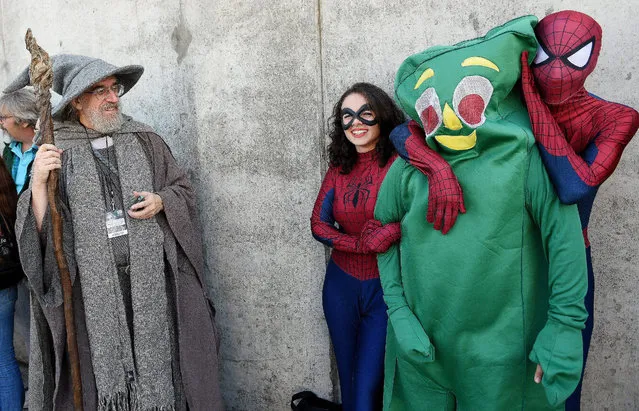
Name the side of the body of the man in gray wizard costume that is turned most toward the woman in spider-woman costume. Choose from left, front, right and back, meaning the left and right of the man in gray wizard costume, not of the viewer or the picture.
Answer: left

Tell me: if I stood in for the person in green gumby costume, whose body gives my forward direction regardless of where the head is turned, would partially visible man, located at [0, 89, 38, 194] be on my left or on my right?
on my right

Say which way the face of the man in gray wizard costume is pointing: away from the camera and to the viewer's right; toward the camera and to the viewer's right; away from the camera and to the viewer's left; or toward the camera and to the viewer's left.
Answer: toward the camera and to the viewer's right

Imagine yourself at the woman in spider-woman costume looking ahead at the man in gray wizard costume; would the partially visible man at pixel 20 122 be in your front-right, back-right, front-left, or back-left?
front-right

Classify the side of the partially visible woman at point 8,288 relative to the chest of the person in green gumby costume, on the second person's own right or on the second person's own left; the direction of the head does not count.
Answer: on the second person's own right

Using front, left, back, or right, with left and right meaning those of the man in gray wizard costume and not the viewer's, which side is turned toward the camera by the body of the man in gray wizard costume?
front

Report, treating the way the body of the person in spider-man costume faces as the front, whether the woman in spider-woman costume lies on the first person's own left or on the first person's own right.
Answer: on the first person's own right

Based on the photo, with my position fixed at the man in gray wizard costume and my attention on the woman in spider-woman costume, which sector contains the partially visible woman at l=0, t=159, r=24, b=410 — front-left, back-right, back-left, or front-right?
back-left

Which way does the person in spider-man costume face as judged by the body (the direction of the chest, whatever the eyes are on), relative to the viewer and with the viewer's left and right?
facing the viewer and to the left of the viewer

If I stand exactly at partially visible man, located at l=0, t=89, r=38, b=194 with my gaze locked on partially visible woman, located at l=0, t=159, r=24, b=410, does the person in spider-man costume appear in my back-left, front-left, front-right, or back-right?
front-left

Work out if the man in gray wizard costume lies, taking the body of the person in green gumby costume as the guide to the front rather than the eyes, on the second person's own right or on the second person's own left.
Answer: on the second person's own right

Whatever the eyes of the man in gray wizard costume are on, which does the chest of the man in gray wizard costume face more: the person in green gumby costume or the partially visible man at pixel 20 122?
the person in green gumby costume
